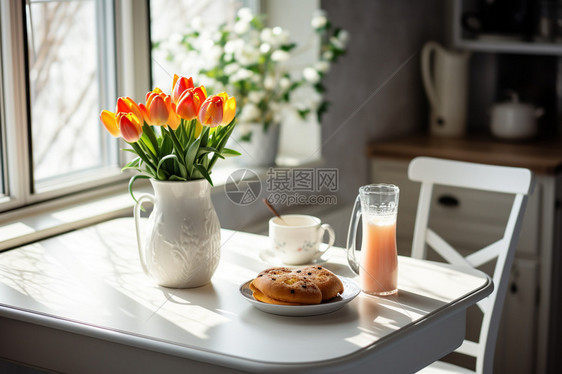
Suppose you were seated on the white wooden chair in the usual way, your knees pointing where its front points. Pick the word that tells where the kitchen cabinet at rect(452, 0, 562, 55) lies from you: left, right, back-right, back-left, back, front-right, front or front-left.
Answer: back-right

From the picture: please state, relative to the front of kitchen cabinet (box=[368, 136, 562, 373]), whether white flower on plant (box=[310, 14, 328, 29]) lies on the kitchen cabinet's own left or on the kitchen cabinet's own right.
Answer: on the kitchen cabinet's own right

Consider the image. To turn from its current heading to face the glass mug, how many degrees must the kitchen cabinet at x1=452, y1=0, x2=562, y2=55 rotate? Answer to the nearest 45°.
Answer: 0° — it already faces it

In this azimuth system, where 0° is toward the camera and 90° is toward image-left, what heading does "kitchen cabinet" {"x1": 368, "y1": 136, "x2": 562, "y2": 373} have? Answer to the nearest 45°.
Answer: approximately 0°

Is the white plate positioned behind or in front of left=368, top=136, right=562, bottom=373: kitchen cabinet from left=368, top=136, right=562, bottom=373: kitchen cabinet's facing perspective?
in front

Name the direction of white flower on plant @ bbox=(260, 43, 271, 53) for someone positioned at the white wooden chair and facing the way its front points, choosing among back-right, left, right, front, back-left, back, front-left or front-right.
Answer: right

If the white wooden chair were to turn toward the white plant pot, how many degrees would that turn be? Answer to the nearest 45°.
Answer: approximately 90° to its right

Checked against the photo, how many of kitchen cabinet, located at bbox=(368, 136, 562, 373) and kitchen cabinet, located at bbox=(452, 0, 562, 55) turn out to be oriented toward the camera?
2

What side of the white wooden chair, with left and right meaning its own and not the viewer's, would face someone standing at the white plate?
front

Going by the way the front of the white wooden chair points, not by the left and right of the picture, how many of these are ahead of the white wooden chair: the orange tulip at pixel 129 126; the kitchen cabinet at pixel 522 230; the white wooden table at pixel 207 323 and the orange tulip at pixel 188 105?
3

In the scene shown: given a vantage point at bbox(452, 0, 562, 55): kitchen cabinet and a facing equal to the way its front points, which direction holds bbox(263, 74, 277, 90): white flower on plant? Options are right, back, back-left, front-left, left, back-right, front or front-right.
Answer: front-right

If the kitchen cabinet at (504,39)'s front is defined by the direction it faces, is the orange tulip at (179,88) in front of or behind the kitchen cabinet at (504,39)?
in front

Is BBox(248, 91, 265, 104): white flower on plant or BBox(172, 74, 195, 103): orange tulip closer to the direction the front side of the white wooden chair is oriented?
the orange tulip

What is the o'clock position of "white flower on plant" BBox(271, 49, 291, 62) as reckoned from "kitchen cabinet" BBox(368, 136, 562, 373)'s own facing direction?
The white flower on plant is roughly at 2 o'clock from the kitchen cabinet.

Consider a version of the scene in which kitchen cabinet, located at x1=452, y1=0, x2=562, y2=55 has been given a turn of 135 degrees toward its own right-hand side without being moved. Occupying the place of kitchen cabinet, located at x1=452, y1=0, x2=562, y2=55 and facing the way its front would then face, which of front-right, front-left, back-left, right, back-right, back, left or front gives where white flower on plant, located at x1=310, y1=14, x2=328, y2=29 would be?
left

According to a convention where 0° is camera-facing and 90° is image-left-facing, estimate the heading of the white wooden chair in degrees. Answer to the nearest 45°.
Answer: approximately 45°
